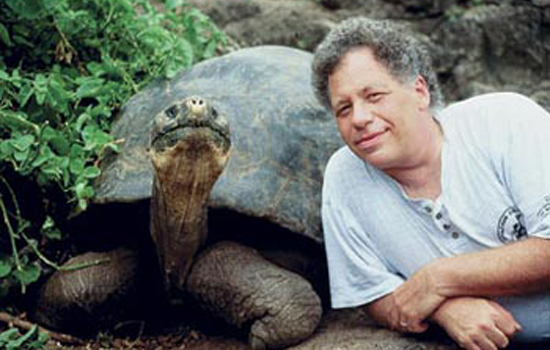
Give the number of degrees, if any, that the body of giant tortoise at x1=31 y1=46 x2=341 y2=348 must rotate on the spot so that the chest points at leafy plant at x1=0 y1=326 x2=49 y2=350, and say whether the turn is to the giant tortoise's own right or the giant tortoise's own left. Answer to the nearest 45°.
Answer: approximately 45° to the giant tortoise's own right

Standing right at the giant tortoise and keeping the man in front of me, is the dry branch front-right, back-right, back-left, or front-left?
back-right

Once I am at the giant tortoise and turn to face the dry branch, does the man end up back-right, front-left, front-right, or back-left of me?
back-left

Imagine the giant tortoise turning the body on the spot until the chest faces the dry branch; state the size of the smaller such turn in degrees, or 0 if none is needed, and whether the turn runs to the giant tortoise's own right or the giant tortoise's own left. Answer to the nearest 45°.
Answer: approximately 90° to the giant tortoise's own right

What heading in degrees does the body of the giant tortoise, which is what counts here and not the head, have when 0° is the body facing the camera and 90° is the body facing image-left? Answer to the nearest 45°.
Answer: approximately 0°
